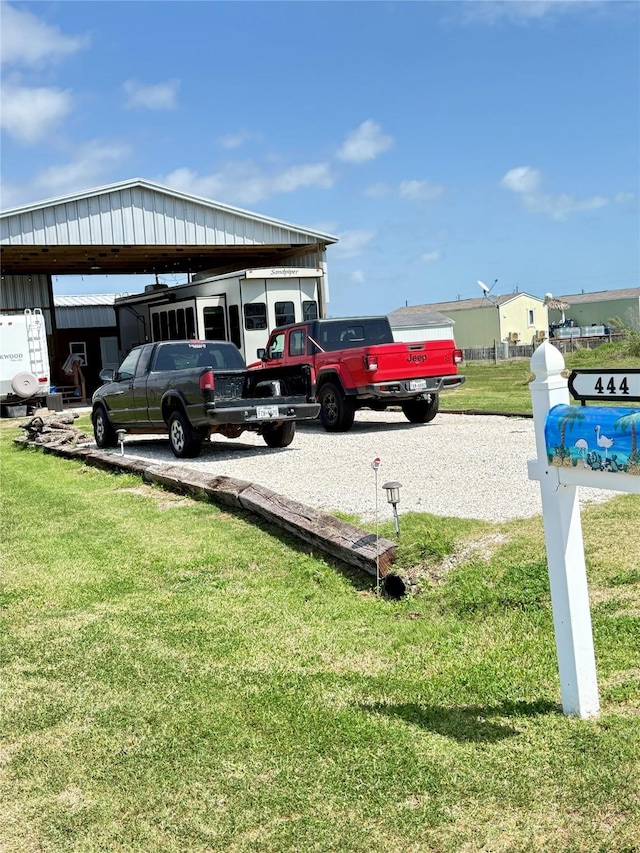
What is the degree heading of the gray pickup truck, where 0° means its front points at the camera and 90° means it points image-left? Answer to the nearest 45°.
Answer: approximately 135°

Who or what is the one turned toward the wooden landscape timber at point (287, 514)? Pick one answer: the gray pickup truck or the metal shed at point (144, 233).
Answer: the metal shed

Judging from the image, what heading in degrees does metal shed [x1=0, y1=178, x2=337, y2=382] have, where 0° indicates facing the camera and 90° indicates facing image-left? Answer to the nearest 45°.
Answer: approximately 0°

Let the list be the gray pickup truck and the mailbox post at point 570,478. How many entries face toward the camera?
0

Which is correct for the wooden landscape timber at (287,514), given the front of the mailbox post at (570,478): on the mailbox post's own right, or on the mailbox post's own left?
on the mailbox post's own left

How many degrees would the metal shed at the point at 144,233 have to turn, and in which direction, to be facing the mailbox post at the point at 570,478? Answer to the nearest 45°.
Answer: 0° — it already faces it

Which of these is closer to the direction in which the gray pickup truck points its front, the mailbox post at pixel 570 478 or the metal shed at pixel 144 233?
the metal shed

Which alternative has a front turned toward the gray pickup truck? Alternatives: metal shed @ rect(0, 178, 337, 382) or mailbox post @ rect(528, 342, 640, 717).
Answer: the metal shed
